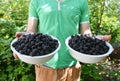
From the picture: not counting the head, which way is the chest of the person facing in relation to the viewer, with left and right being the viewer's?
facing the viewer
